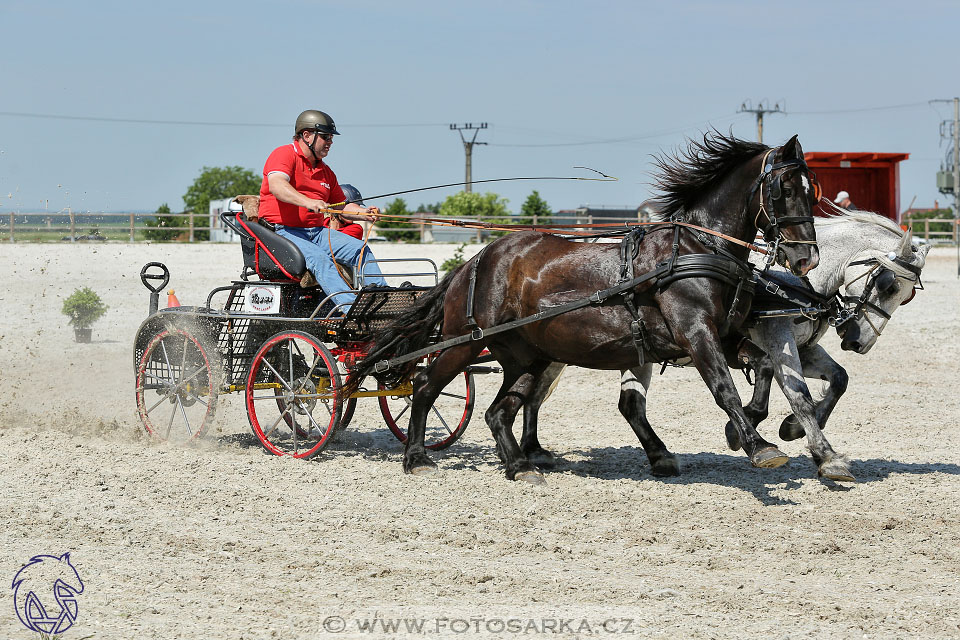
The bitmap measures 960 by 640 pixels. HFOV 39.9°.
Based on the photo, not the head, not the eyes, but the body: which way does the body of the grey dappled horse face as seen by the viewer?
to the viewer's right

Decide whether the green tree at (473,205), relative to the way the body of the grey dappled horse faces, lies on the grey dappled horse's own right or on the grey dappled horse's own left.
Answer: on the grey dappled horse's own left

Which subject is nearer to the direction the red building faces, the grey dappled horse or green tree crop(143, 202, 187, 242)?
the grey dappled horse

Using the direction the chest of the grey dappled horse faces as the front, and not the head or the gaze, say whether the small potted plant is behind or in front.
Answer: behind

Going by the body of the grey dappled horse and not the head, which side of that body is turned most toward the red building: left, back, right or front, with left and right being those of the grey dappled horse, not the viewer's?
left

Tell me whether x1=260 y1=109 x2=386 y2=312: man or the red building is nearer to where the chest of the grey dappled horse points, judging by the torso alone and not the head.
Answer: the red building

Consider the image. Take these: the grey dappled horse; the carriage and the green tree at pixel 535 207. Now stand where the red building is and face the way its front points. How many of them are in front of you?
2

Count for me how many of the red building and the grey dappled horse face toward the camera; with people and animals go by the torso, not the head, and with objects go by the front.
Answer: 1

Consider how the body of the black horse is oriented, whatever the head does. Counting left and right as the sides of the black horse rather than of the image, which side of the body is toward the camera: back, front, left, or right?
right

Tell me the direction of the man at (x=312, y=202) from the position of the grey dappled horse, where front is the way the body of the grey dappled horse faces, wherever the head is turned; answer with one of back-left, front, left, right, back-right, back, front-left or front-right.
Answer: back

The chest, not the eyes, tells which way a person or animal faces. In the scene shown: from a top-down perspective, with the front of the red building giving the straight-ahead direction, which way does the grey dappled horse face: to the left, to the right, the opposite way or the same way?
to the left

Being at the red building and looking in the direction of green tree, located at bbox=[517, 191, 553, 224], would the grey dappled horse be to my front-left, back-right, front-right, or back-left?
back-left

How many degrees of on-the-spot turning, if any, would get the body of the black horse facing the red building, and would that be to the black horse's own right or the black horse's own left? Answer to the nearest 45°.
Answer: approximately 90° to the black horse's own left

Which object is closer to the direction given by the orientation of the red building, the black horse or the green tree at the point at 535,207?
the black horse

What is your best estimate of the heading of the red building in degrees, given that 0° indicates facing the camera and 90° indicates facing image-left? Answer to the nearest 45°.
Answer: approximately 0°

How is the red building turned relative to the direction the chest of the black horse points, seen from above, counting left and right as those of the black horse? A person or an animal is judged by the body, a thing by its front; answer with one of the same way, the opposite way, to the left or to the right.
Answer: to the right
